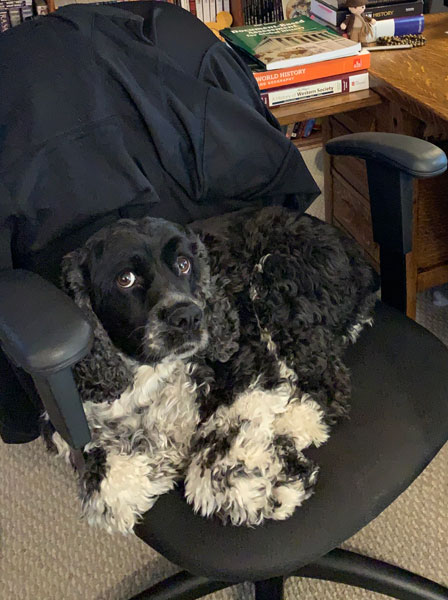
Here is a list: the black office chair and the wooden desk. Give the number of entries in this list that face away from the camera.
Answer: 0

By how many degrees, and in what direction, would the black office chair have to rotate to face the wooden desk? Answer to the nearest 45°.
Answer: approximately 90° to its left

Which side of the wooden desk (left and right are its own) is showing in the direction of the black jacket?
front

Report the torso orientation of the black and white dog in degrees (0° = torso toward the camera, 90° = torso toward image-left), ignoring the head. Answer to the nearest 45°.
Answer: approximately 45°

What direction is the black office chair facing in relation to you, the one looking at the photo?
facing the viewer and to the right of the viewer

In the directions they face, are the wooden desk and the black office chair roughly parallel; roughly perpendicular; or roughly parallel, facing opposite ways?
roughly perpendicular

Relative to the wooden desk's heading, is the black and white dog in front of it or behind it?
in front

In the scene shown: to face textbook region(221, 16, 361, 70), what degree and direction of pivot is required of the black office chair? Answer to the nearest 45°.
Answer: approximately 135° to its left

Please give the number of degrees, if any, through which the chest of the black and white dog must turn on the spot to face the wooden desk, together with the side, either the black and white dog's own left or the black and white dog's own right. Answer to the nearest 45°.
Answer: approximately 180°

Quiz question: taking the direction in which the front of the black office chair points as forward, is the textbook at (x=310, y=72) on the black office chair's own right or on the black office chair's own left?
on the black office chair's own left

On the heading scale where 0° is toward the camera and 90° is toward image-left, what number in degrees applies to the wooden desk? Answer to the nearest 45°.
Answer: approximately 45°

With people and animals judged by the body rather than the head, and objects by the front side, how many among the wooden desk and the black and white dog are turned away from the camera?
0
